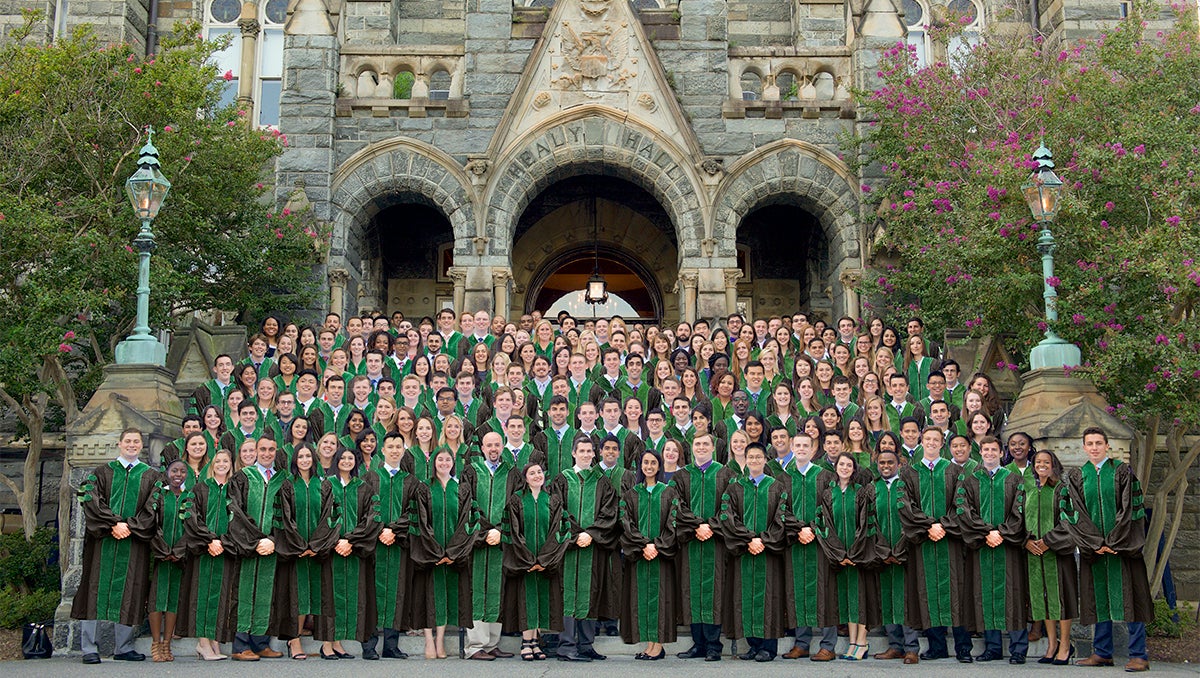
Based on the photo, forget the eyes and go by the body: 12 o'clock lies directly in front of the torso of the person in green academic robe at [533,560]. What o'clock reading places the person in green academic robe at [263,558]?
the person in green academic robe at [263,558] is roughly at 3 o'clock from the person in green academic robe at [533,560].

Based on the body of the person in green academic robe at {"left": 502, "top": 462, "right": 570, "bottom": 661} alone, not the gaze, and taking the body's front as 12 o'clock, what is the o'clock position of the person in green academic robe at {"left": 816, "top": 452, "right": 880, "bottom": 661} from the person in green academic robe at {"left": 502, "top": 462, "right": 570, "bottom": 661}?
the person in green academic robe at {"left": 816, "top": 452, "right": 880, "bottom": 661} is roughly at 9 o'clock from the person in green academic robe at {"left": 502, "top": 462, "right": 570, "bottom": 661}.

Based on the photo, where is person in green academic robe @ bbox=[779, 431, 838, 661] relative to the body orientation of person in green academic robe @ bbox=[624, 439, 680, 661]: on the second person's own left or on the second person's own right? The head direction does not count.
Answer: on the second person's own left

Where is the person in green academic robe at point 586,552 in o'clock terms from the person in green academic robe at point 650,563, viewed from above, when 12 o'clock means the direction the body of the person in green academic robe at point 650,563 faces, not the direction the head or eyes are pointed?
the person in green academic robe at point 586,552 is roughly at 3 o'clock from the person in green academic robe at point 650,563.

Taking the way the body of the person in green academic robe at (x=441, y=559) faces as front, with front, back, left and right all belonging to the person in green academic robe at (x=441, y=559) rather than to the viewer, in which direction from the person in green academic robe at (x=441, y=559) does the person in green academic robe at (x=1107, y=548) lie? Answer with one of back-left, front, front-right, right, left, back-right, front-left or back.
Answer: left

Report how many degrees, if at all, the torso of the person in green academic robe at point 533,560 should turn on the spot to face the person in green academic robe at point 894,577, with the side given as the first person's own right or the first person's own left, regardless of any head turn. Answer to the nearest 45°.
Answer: approximately 90° to the first person's own left

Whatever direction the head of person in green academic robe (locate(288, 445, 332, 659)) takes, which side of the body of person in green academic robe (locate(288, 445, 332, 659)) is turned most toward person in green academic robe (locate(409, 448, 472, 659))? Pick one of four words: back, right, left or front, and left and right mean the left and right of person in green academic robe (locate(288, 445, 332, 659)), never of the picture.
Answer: left
